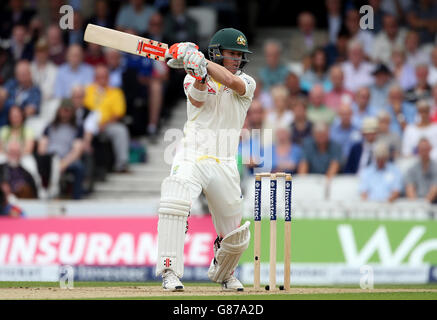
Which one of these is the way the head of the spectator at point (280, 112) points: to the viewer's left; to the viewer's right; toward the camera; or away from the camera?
toward the camera

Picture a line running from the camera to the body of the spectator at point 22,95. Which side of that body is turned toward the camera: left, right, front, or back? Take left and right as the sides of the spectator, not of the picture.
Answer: front

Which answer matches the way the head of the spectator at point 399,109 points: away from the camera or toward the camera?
toward the camera

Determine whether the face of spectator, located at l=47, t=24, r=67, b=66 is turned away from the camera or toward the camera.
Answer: toward the camera

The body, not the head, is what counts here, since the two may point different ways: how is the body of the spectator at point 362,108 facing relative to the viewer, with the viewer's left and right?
facing the viewer

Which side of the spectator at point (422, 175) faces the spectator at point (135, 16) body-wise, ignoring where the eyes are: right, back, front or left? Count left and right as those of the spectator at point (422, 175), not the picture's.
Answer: right

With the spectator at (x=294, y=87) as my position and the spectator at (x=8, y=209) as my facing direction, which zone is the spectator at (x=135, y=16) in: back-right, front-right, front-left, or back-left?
front-right

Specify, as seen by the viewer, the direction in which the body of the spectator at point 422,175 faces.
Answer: toward the camera

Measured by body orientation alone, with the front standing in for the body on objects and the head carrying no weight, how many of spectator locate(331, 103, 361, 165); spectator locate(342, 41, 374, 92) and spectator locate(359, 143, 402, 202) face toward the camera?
3

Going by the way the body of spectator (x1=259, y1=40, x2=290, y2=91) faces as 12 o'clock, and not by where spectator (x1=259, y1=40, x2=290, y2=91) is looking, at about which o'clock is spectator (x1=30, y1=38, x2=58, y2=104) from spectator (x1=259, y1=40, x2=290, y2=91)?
spectator (x1=30, y1=38, x2=58, y2=104) is roughly at 3 o'clock from spectator (x1=259, y1=40, x2=290, y2=91).

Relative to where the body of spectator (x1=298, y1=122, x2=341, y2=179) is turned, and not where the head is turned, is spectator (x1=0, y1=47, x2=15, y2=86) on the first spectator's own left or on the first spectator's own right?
on the first spectator's own right

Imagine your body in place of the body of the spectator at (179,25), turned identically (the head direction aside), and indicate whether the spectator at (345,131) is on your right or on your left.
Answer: on your left

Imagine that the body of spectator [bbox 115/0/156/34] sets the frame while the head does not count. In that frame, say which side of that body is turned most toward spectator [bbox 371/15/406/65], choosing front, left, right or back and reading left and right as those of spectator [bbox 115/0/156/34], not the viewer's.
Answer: left

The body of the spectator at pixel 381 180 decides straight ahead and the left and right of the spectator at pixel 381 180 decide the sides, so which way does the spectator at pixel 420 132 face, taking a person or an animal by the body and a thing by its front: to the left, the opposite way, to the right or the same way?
the same way

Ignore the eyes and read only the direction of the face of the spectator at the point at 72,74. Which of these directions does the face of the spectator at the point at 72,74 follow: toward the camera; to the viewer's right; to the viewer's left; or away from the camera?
toward the camera

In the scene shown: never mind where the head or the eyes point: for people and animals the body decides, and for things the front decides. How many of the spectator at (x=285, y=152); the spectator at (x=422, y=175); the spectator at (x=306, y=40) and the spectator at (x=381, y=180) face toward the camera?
4

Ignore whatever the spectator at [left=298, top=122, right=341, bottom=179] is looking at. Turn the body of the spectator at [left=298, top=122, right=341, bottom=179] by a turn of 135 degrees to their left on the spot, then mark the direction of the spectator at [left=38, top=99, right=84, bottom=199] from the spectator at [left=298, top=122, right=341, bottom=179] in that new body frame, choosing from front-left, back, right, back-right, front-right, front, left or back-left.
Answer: back-left
